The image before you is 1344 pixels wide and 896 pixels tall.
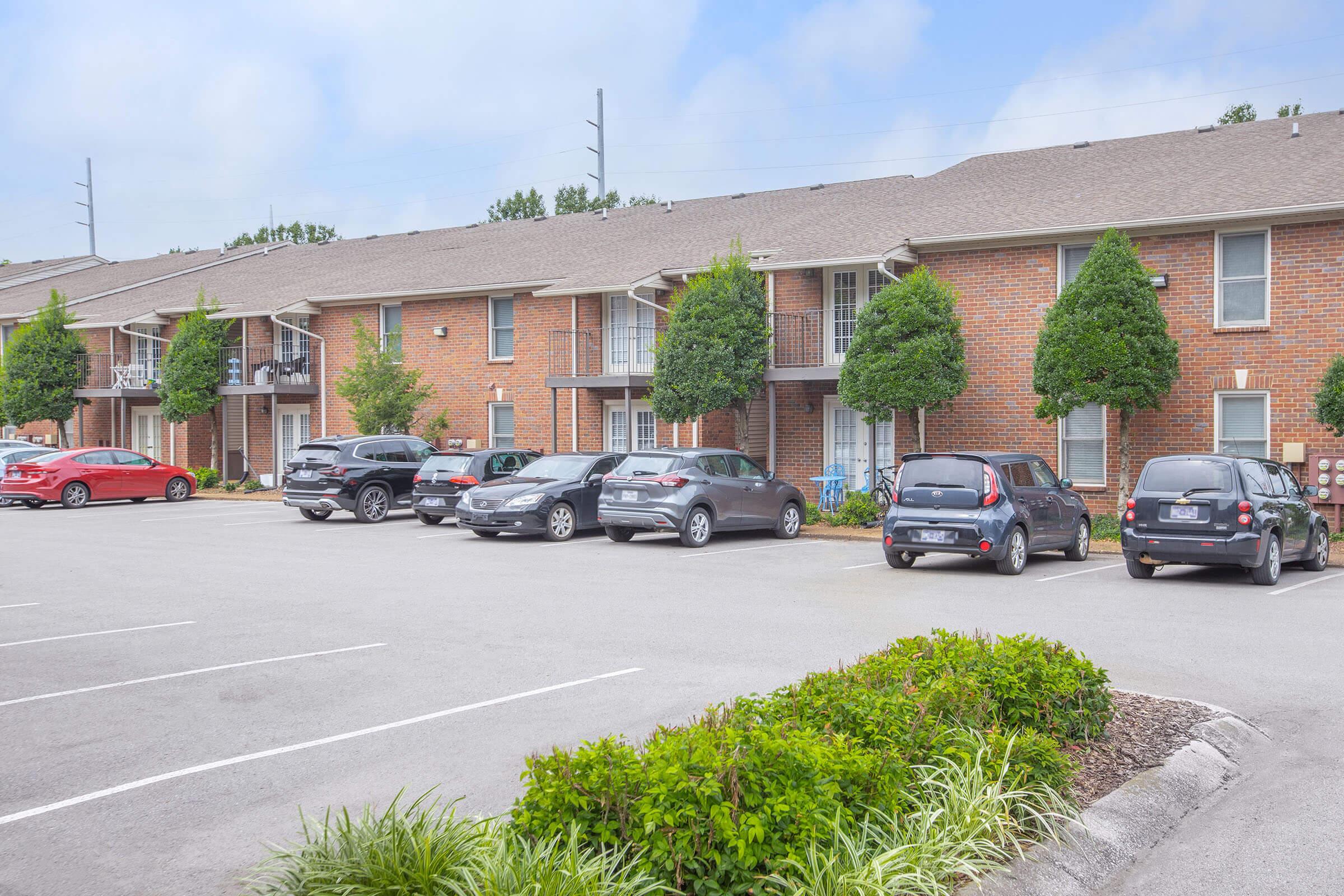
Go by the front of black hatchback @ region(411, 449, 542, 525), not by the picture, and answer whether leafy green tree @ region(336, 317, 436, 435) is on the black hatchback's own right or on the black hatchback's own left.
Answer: on the black hatchback's own left

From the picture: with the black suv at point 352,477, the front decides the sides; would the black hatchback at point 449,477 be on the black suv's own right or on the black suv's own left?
on the black suv's own right

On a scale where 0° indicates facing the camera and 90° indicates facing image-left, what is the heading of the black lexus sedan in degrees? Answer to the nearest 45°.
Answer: approximately 45°

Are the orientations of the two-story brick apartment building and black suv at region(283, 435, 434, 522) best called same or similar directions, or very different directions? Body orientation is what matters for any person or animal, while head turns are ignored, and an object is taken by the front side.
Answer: very different directions

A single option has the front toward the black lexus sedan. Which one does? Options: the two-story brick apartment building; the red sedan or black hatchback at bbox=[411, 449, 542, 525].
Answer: the two-story brick apartment building

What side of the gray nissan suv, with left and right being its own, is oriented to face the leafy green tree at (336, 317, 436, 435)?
left

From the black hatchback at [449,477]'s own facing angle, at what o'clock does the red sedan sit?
The red sedan is roughly at 9 o'clock from the black hatchback.

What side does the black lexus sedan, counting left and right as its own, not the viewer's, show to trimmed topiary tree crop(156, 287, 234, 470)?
right

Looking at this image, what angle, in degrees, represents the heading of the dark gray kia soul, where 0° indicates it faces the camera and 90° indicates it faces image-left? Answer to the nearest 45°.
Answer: approximately 225°
